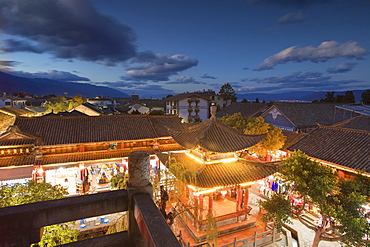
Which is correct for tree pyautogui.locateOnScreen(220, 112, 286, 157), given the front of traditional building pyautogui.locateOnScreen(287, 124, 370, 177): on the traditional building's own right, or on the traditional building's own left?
on the traditional building's own right

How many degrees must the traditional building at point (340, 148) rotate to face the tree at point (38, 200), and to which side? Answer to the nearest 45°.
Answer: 0° — it already faces it

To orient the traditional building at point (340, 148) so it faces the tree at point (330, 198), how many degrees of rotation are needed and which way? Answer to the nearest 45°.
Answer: approximately 45° to its left

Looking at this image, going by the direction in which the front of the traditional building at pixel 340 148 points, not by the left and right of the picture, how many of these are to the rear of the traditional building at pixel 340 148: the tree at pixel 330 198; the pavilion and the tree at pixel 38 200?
0

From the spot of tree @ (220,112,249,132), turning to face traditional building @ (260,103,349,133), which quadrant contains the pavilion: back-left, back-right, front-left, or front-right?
back-right

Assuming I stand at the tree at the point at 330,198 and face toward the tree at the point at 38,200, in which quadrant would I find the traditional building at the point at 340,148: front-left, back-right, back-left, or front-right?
back-right

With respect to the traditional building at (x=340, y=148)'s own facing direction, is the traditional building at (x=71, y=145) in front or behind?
in front

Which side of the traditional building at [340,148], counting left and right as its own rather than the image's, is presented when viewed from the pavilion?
front

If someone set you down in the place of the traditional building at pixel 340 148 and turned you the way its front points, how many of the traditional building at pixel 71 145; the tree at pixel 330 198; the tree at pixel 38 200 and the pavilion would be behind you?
0

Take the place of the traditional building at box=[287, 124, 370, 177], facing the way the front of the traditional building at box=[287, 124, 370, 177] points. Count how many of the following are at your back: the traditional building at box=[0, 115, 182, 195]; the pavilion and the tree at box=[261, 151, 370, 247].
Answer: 0

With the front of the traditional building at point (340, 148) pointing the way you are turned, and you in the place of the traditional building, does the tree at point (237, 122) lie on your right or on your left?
on your right

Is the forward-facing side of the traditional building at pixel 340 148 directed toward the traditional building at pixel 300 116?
no

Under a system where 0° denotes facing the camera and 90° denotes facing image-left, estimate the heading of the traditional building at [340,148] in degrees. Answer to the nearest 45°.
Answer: approximately 45°

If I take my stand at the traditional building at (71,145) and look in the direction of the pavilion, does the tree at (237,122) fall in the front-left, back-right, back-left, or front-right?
front-left
